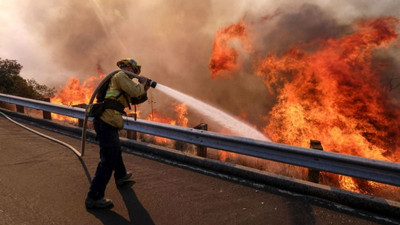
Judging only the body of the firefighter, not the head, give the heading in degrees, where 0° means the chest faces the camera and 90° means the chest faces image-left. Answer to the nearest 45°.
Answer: approximately 270°

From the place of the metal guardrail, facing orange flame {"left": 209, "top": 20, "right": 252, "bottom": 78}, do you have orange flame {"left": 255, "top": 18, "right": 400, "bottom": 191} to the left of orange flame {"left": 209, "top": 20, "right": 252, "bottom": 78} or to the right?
right

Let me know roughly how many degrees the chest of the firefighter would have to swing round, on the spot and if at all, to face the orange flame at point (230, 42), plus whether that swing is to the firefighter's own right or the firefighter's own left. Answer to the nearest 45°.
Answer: approximately 45° to the firefighter's own left

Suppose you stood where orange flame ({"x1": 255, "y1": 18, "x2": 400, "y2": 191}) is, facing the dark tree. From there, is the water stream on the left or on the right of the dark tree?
left
